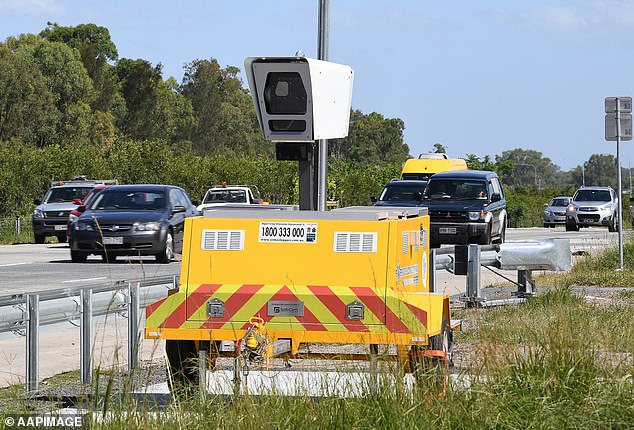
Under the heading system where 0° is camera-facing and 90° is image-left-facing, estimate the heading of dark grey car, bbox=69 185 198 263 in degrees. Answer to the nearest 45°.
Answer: approximately 45°

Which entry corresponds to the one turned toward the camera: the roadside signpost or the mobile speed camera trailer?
the mobile speed camera trailer

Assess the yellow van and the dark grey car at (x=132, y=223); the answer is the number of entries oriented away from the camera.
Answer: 0

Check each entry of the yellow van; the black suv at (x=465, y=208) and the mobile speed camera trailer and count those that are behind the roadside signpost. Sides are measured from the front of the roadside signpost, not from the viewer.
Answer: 1

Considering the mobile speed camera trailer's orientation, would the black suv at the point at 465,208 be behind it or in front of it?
behind

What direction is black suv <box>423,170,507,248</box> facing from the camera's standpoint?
toward the camera

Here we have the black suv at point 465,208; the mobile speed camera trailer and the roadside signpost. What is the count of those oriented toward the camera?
2

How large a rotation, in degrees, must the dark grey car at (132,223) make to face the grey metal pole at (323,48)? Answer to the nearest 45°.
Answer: approximately 45° to its left

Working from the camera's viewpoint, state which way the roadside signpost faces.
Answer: facing away from the viewer

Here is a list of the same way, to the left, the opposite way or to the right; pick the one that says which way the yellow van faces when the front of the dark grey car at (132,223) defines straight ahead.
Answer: the same way

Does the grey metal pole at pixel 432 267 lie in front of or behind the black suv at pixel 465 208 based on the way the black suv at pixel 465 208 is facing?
in front

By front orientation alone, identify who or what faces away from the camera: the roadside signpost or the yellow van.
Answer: the roadside signpost

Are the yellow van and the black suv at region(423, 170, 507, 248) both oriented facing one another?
no

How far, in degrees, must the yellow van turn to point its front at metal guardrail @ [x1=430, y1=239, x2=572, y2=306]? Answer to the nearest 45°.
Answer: approximately 45° to its left

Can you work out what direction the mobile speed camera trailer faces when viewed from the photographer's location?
facing the viewer

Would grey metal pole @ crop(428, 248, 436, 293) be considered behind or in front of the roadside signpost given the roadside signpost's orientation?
behind

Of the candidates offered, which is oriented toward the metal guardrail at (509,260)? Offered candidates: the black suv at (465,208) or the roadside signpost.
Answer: the black suv

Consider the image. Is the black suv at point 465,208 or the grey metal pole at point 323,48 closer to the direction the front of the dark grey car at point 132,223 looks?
the grey metal pole

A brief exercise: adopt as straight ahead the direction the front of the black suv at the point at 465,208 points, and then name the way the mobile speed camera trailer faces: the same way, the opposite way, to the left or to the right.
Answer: the same way
